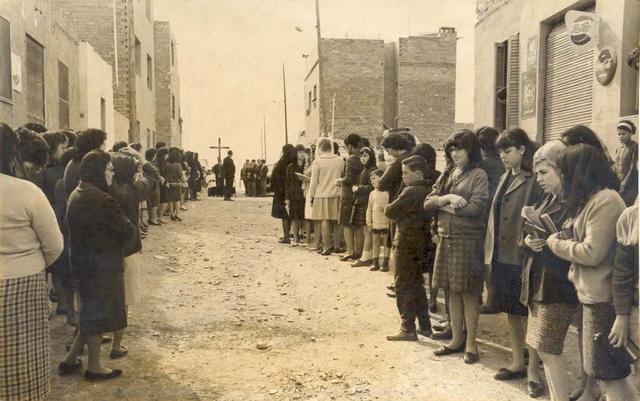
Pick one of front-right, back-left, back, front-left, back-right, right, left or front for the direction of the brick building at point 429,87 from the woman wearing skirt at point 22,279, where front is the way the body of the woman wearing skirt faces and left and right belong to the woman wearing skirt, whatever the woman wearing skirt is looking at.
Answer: front-right

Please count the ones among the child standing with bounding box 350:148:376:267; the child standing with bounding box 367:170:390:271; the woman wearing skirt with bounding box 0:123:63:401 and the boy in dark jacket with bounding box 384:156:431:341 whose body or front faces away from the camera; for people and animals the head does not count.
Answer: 1

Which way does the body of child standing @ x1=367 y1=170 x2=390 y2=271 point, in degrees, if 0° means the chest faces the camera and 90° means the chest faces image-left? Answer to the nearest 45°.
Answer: approximately 45°

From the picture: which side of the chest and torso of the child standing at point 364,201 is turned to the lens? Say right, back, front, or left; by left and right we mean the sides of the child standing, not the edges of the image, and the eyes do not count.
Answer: left

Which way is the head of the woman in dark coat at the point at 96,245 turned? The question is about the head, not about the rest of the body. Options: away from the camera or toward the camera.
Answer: away from the camera

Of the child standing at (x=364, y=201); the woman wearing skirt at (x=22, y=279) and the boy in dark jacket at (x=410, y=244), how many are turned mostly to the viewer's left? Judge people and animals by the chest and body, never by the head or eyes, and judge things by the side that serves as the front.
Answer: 2

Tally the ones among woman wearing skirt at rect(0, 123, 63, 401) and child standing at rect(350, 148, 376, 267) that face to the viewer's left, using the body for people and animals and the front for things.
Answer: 1

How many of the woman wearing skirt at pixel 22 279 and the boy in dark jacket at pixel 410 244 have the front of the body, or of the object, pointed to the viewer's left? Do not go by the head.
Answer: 1

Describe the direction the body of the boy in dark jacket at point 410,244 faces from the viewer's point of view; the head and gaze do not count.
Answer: to the viewer's left

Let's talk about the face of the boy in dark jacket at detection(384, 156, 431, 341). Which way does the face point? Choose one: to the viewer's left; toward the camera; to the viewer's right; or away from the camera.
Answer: to the viewer's left

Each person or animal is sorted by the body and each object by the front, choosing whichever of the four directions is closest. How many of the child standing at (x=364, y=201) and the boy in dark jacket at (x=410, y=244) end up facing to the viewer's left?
2

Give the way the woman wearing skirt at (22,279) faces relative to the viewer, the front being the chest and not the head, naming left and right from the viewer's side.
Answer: facing away from the viewer
